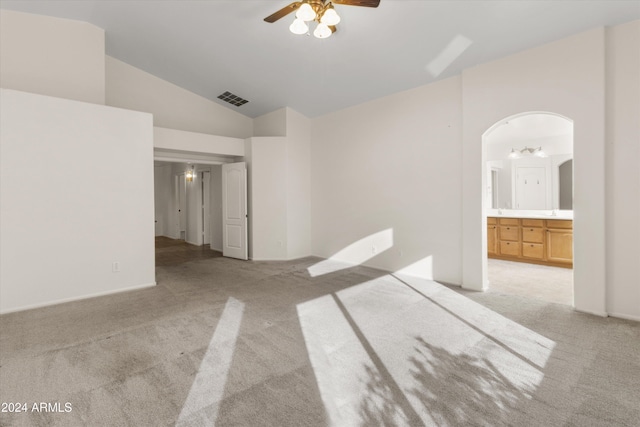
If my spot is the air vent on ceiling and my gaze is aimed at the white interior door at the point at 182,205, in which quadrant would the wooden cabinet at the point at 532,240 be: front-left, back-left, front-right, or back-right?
back-right

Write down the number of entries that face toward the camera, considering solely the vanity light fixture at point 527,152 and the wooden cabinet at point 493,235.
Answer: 2

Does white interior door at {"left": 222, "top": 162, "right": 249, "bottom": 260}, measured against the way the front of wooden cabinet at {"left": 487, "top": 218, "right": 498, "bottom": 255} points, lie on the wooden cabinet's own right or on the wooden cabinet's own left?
on the wooden cabinet's own right

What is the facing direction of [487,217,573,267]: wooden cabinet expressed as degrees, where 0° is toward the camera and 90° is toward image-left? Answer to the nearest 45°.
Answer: approximately 45°

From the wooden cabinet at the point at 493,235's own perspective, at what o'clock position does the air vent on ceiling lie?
The air vent on ceiling is roughly at 2 o'clock from the wooden cabinet.

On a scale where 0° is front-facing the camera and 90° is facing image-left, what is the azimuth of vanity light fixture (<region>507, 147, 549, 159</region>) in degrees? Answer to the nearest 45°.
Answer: approximately 0°

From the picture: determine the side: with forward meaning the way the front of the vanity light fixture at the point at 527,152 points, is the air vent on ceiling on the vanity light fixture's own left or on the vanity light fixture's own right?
on the vanity light fixture's own right

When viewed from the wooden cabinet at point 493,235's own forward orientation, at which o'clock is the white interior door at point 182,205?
The white interior door is roughly at 3 o'clock from the wooden cabinet.
